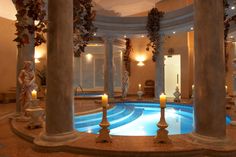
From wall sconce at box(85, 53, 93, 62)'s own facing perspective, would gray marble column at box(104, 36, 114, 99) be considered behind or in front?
in front

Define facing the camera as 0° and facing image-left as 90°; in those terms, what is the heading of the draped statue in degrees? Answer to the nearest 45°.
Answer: approximately 315°

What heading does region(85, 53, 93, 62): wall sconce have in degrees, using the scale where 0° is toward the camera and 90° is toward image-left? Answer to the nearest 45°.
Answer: approximately 0°

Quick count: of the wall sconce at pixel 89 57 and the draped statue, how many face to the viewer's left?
0

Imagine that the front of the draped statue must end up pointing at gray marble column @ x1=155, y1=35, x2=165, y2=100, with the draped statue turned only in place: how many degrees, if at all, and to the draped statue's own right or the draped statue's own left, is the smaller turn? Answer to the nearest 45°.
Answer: approximately 90° to the draped statue's own left
